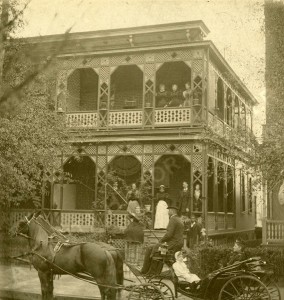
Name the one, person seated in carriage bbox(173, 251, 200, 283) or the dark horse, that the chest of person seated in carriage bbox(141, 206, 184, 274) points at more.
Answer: the dark horse

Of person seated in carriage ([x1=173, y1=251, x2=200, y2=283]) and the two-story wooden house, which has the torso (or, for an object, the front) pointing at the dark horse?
the two-story wooden house

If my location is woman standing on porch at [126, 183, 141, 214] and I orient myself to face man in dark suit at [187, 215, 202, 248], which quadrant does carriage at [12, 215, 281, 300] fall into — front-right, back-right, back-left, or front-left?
front-right

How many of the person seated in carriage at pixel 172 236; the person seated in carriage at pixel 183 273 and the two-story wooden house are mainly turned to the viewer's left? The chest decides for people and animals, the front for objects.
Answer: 1

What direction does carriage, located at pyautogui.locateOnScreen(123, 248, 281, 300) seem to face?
to the viewer's left

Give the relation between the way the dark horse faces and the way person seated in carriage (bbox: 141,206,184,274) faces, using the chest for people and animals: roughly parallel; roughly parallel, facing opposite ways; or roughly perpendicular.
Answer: roughly parallel

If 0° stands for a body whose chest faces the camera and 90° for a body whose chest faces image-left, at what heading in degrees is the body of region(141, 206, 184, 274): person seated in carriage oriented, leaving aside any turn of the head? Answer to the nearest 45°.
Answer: approximately 90°

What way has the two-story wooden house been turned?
toward the camera

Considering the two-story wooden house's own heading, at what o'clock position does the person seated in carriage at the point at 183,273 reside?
The person seated in carriage is roughly at 12 o'clock from the two-story wooden house.

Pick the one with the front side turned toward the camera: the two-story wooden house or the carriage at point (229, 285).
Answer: the two-story wooden house

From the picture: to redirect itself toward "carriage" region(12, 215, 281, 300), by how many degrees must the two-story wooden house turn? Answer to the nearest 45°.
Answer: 0° — it already faces it

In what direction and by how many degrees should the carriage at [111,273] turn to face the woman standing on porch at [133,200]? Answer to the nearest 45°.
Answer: approximately 90° to its right

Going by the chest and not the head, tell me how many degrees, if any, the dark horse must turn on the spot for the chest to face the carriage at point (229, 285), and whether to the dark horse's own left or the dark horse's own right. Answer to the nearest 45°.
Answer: approximately 180°

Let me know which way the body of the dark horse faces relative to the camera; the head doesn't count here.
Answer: to the viewer's left

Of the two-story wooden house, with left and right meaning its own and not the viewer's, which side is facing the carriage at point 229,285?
front
